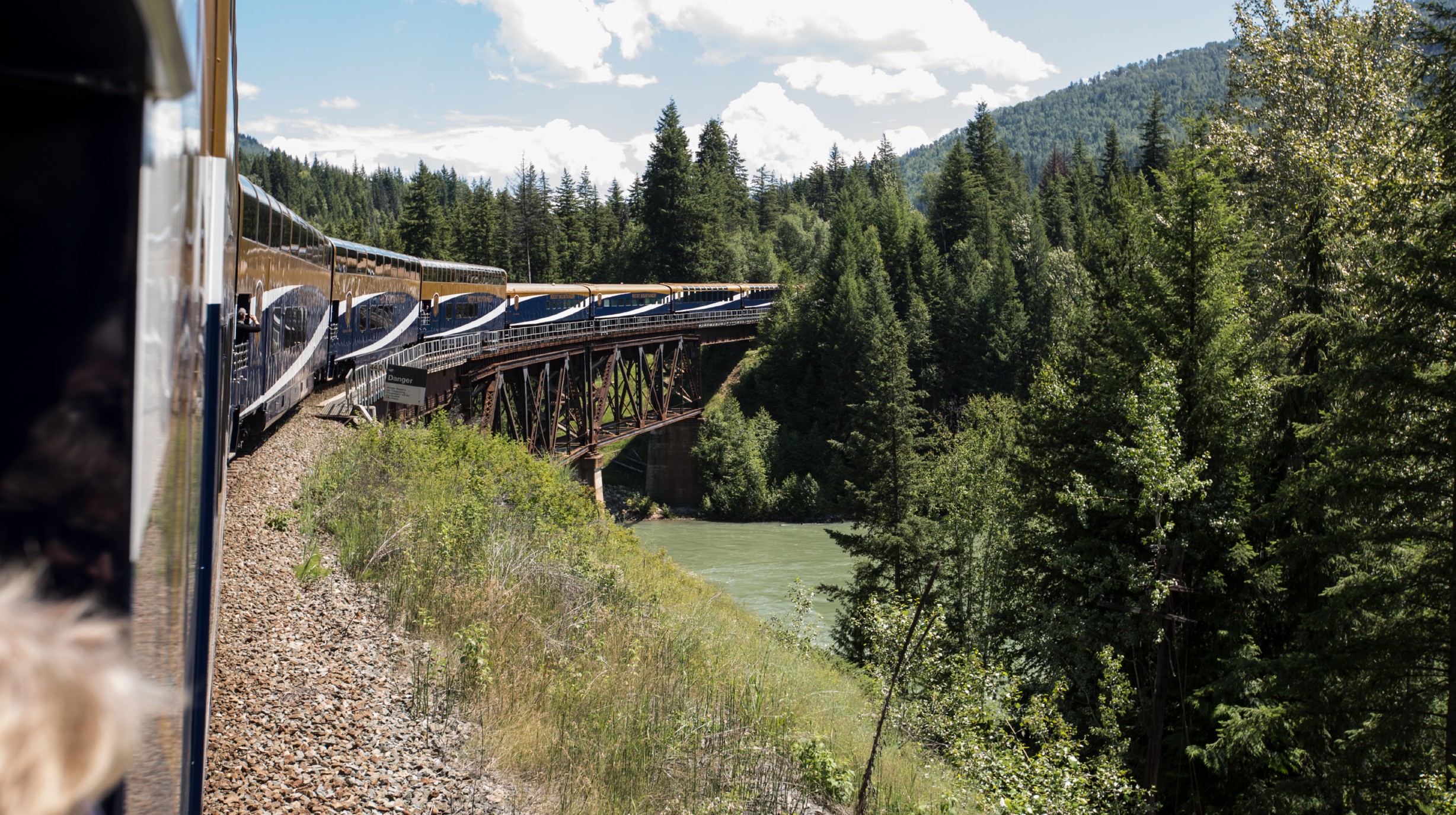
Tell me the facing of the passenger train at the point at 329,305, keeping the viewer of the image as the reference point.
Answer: facing away from the viewer and to the right of the viewer
